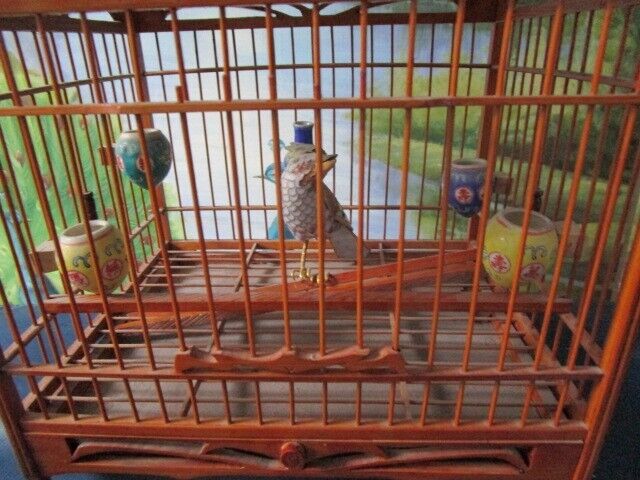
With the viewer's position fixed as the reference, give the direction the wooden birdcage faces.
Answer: facing the viewer
